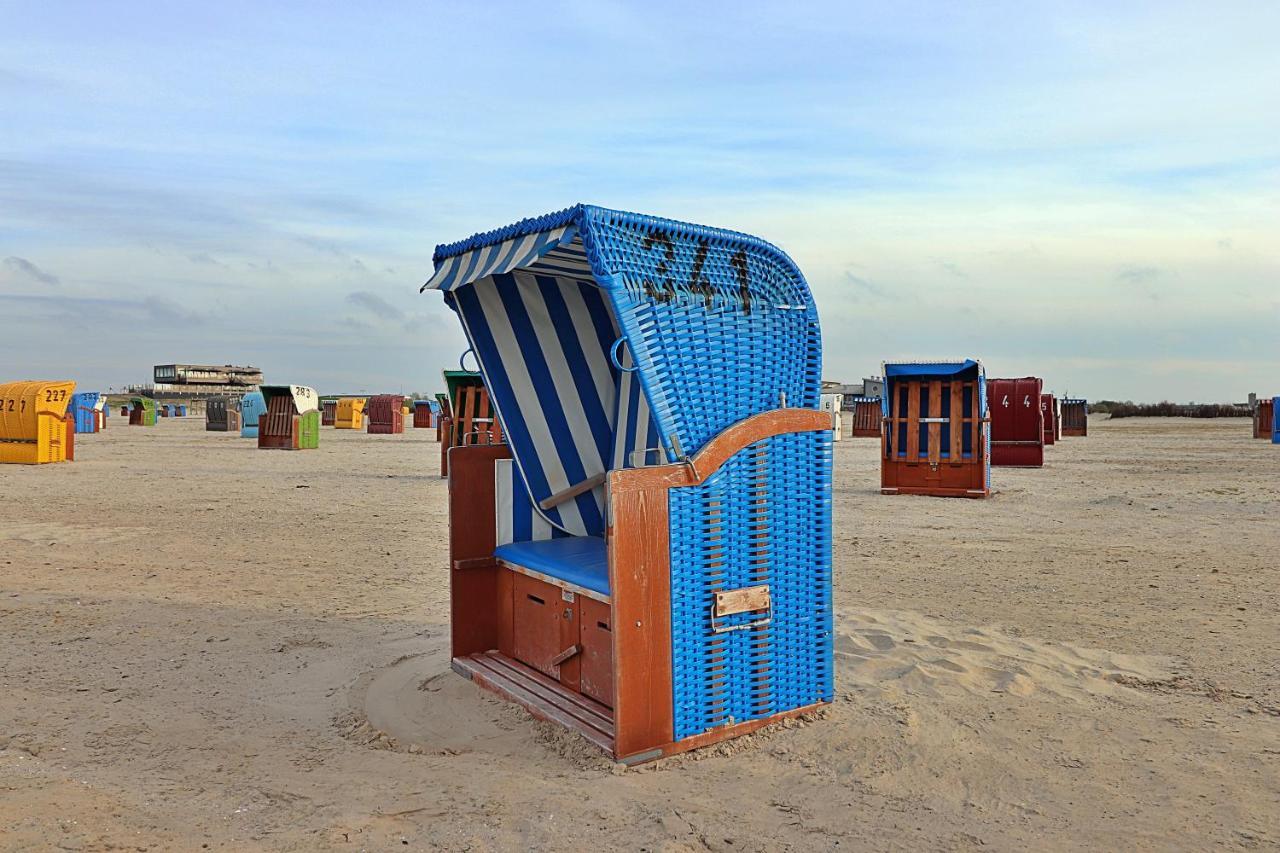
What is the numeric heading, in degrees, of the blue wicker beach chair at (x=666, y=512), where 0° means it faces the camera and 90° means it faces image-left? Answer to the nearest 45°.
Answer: approximately 45°

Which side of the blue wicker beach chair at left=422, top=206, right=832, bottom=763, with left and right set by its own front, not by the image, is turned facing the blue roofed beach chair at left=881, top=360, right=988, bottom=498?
back
